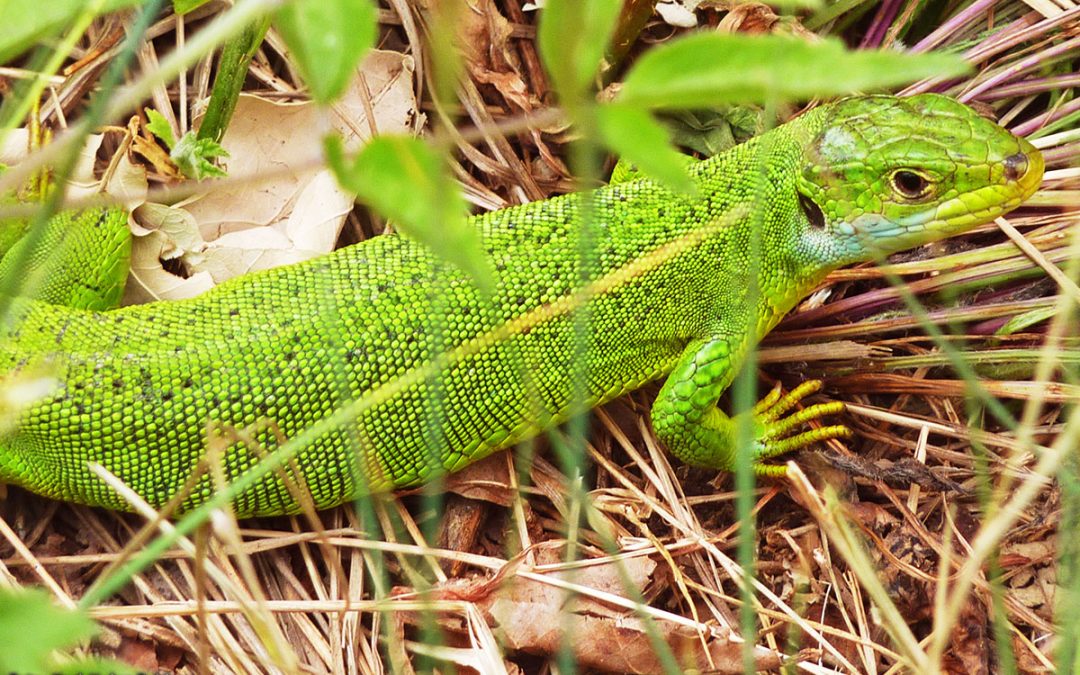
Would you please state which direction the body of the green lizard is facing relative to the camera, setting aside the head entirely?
to the viewer's right

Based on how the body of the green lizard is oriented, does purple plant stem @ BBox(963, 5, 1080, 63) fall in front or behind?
in front

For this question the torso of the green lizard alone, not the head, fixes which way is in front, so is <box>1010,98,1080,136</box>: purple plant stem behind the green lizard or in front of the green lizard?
in front

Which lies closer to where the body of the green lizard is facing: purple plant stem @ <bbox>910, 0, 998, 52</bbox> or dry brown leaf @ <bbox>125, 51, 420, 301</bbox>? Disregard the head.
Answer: the purple plant stem

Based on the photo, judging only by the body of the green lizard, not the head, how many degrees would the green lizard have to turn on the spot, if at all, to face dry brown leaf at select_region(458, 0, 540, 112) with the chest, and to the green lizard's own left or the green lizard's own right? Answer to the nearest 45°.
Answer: approximately 90° to the green lizard's own left

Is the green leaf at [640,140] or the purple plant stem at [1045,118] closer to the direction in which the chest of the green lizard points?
the purple plant stem
